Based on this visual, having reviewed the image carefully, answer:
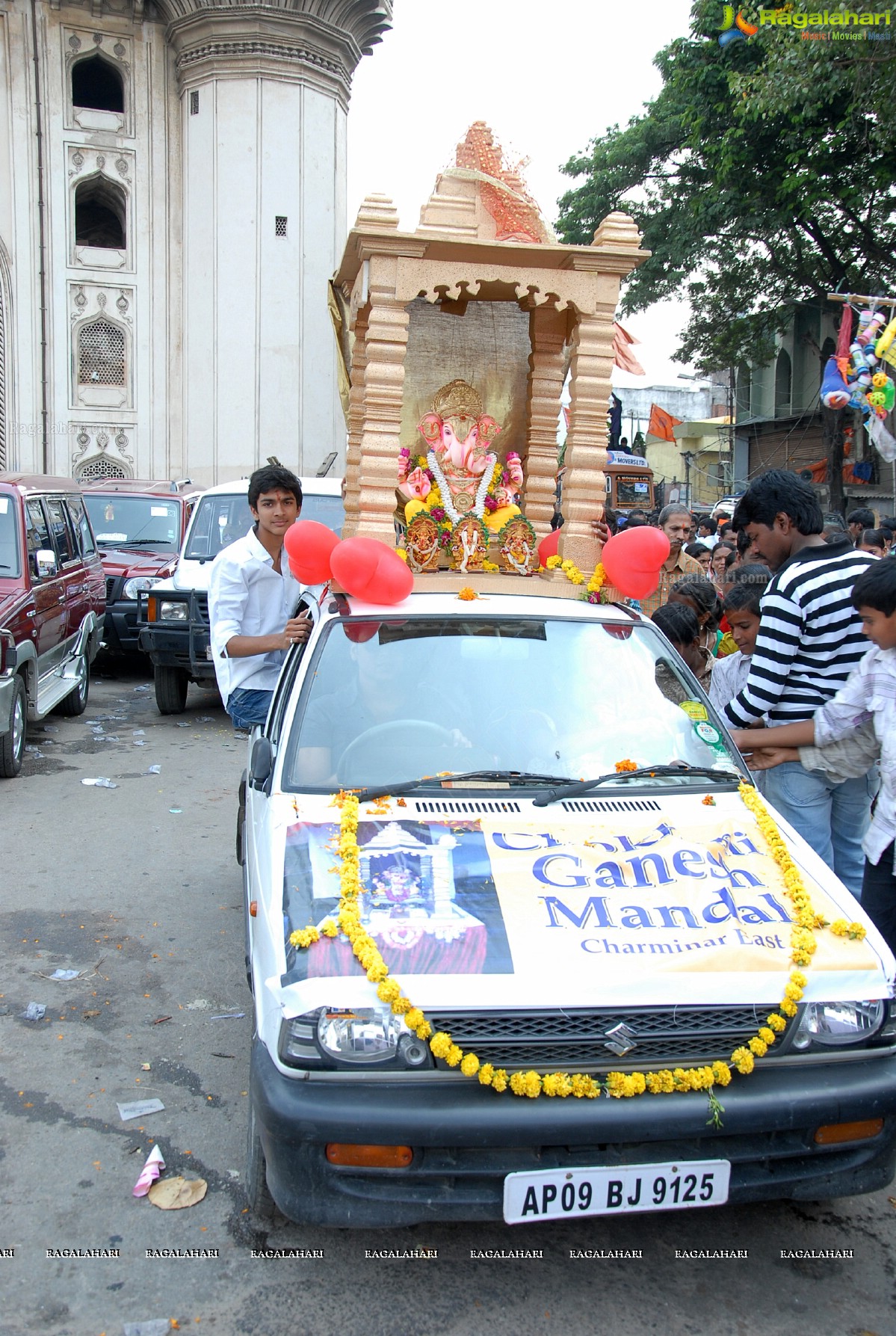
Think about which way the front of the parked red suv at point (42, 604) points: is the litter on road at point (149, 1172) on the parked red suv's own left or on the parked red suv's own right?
on the parked red suv's own left

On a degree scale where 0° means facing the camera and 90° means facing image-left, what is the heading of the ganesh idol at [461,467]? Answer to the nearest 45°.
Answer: approximately 0°

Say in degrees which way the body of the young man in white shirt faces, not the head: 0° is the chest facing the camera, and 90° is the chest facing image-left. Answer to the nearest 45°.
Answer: approximately 315°

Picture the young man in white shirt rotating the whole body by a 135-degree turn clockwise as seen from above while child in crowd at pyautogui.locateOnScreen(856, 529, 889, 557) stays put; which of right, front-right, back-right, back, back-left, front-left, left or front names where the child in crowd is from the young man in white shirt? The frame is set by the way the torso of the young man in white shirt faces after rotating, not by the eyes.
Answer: back-right

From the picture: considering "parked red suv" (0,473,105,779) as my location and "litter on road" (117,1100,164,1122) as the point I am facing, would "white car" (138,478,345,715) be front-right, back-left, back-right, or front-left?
back-left

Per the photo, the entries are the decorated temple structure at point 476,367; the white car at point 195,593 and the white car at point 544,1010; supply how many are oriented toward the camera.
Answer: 3

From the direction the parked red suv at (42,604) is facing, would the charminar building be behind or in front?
behind

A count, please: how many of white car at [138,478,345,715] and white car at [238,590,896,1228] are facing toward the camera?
2

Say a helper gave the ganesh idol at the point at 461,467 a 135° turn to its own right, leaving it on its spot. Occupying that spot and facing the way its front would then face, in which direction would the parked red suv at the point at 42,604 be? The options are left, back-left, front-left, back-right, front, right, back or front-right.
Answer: front
